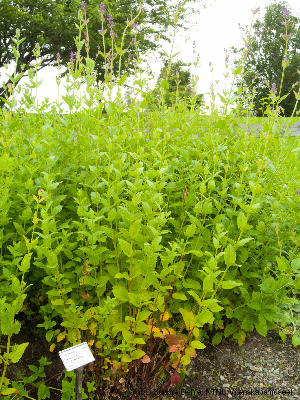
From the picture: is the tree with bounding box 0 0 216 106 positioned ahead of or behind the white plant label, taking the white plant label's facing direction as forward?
behind

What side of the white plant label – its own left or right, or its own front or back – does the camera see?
front
